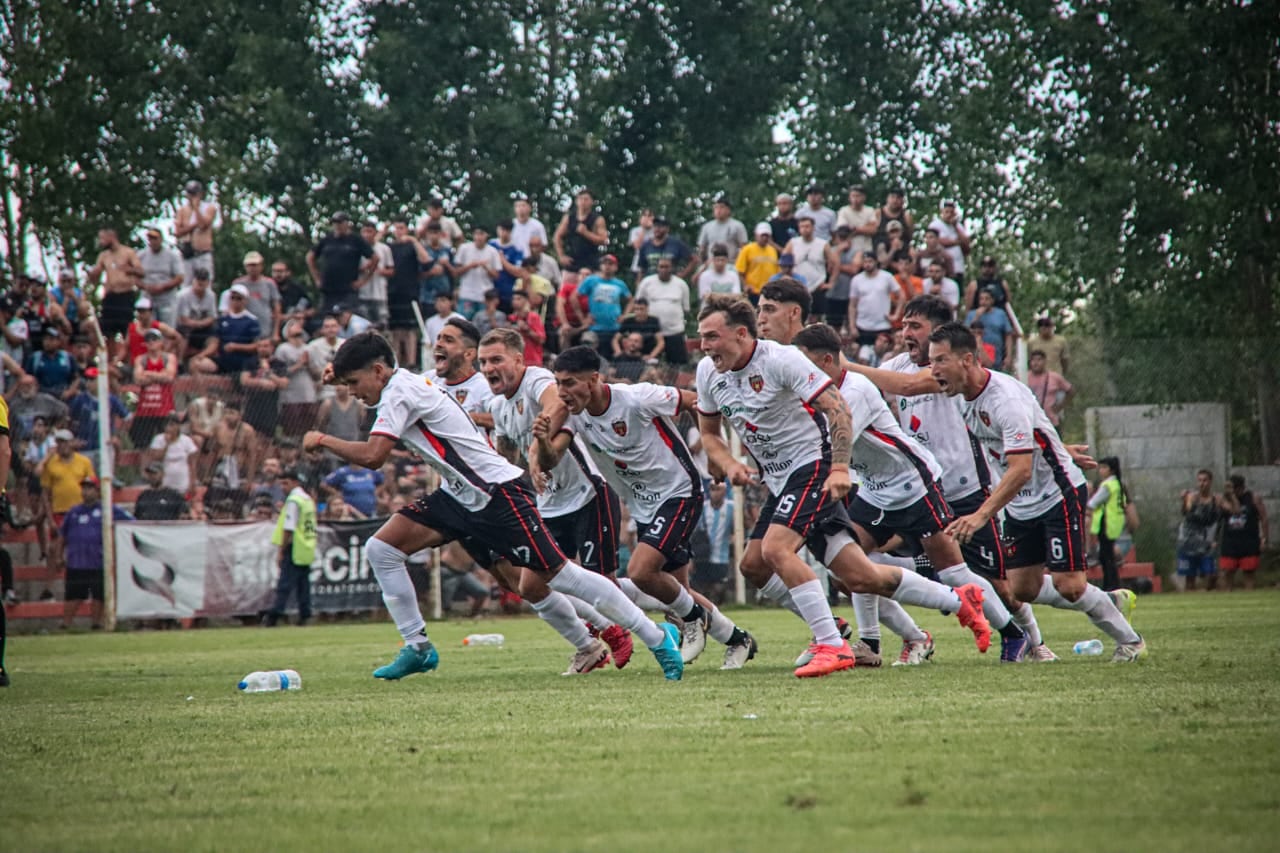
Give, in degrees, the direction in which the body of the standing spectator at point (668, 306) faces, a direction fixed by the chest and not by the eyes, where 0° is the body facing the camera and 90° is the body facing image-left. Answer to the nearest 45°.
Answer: approximately 0°

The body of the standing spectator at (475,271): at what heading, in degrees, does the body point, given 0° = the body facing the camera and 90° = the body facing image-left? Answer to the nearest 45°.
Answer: approximately 0°

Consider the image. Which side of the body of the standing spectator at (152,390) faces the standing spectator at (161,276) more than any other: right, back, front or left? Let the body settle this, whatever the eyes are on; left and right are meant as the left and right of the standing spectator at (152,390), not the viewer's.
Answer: back

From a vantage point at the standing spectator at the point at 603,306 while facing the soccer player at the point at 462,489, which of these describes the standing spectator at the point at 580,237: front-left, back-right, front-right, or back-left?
back-right

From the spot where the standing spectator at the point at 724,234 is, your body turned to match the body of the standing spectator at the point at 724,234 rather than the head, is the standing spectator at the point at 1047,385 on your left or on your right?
on your left

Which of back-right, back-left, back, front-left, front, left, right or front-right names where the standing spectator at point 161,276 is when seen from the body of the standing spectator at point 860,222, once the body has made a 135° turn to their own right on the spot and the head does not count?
front-left

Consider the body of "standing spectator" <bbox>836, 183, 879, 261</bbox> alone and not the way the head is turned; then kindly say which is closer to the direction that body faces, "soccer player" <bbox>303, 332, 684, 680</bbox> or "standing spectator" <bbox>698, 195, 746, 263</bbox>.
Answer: the soccer player
